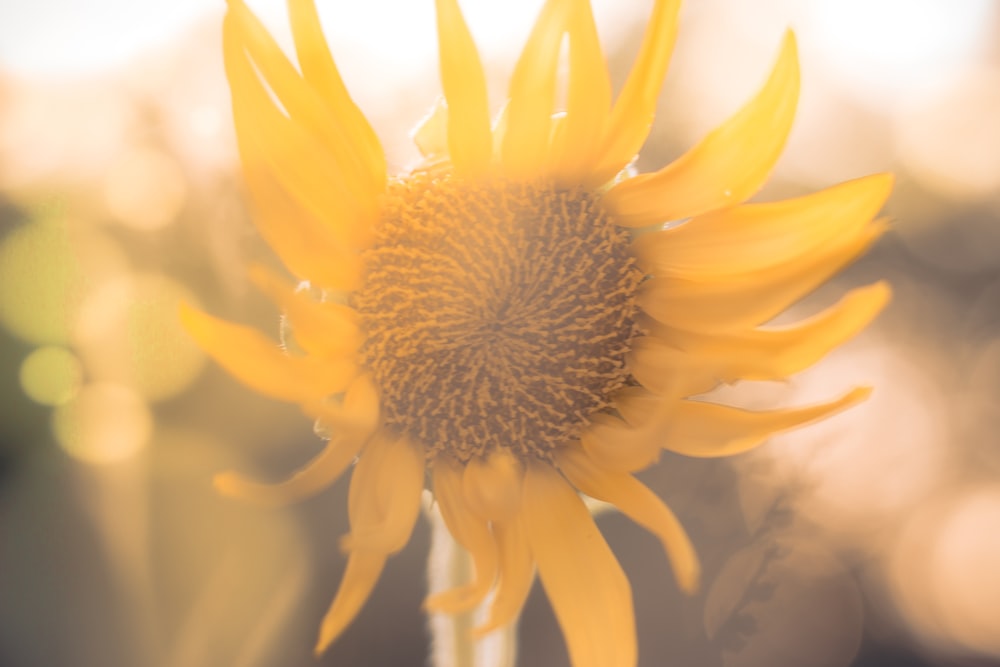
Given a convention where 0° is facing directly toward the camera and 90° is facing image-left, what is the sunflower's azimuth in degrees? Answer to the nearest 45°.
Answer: approximately 0°
